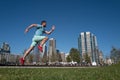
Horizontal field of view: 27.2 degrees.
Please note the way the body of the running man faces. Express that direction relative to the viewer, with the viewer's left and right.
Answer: facing to the right of the viewer
